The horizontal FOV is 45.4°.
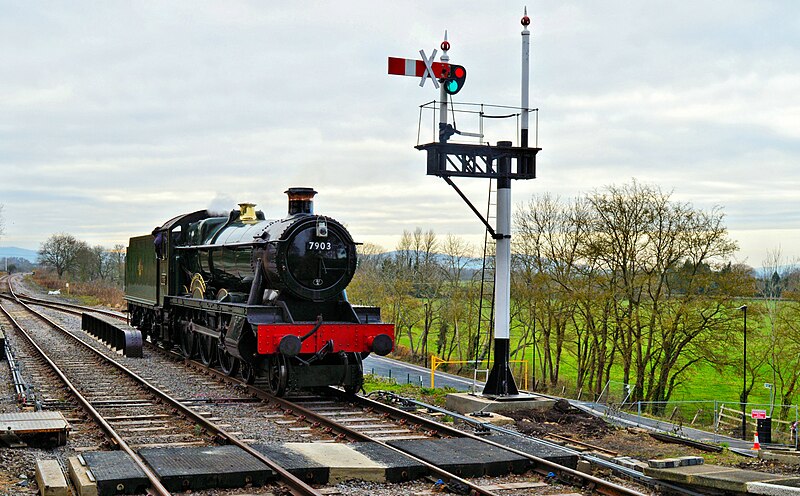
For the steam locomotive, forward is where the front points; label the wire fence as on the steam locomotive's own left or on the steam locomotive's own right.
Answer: on the steam locomotive's own left

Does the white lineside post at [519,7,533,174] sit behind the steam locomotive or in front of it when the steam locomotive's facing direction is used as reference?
in front

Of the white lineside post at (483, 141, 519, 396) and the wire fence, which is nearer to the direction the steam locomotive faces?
the white lineside post

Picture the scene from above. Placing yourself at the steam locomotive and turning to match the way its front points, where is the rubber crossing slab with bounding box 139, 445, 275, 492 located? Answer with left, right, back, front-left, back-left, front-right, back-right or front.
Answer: front-right

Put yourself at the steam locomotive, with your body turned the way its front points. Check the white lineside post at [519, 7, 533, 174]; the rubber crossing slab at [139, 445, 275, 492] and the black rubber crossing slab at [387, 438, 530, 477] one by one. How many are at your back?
0

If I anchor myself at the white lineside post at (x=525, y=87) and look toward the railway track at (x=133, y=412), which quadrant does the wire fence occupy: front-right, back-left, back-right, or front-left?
back-right

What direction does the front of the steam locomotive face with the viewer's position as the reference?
facing the viewer and to the right of the viewer

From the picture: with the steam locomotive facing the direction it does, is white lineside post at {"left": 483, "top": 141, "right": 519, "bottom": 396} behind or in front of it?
in front

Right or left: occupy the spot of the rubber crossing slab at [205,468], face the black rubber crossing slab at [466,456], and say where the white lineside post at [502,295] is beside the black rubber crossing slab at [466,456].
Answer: left

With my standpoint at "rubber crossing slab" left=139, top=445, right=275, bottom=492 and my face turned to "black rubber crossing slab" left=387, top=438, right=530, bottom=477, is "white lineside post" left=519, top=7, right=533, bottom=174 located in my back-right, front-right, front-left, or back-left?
front-left

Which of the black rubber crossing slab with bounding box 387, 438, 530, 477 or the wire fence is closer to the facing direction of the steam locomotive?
the black rubber crossing slab

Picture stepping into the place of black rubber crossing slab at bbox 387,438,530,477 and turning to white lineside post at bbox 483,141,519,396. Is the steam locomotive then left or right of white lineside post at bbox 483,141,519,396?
left
